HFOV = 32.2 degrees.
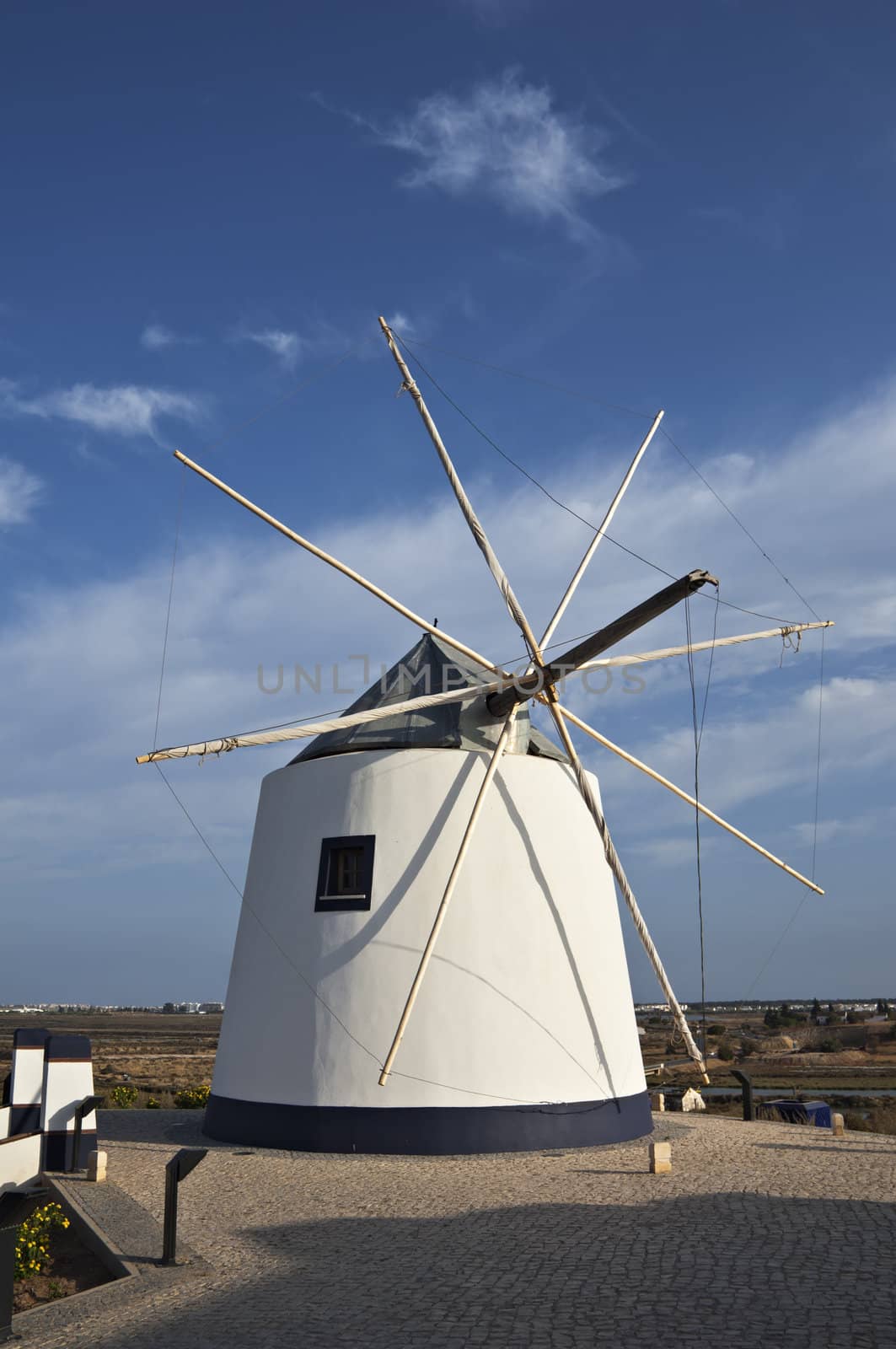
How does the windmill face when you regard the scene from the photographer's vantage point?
facing the viewer and to the right of the viewer

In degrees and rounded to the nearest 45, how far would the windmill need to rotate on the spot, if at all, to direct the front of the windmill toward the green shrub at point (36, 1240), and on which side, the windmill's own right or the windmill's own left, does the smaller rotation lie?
approximately 90° to the windmill's own right

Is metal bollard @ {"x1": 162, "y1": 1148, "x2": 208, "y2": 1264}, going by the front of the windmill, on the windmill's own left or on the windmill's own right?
on the windmill's own right

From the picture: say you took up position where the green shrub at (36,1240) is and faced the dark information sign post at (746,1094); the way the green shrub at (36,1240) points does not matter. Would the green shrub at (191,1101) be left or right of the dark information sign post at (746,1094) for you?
left

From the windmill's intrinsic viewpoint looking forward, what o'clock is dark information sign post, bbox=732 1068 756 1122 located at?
The dark information sign post is roughly at 9 o'clock from the windmill.

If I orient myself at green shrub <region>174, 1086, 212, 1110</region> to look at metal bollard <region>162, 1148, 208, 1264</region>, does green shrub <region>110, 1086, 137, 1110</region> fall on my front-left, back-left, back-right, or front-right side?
back-right

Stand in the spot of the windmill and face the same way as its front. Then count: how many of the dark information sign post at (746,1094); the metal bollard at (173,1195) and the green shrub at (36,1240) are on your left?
1
